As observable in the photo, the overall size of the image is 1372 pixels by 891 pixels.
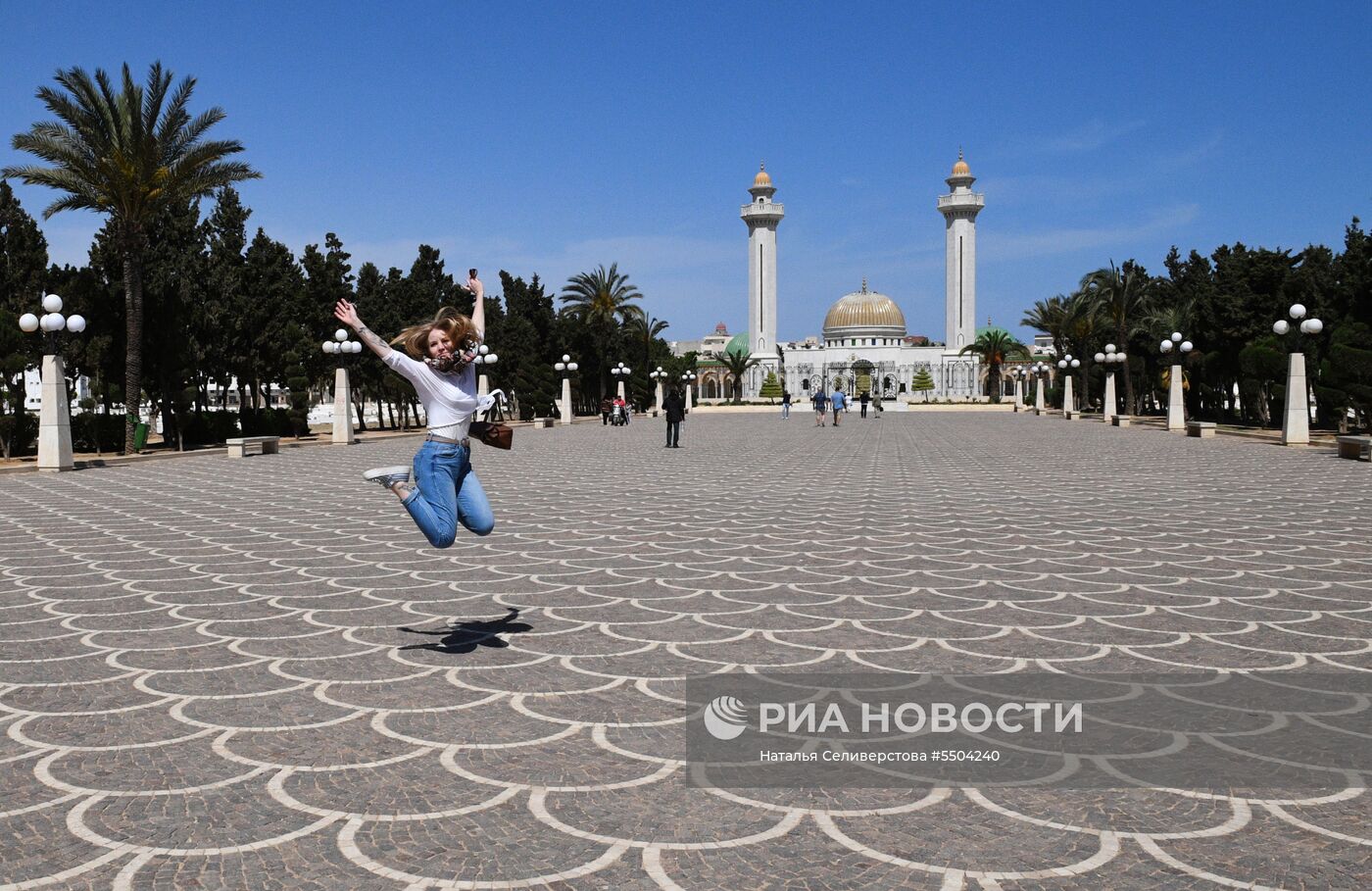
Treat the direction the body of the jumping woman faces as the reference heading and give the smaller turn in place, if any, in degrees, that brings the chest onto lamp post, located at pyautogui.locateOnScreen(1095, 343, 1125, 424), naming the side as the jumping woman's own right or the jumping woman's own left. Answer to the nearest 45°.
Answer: approximately 90° to the jumping woman's own left

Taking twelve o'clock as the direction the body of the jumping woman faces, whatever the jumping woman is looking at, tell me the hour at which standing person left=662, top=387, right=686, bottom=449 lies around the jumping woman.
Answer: The standing person is roughly at 8 o'clock from the jumping woman.

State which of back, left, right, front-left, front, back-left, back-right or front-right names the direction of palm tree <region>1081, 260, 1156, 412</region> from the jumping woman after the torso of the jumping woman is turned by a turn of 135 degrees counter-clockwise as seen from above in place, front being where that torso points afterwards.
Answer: front-right

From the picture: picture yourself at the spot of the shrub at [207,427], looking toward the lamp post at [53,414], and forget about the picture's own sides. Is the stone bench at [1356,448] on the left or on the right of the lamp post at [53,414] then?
left

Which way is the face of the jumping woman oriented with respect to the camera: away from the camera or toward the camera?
toward the camera

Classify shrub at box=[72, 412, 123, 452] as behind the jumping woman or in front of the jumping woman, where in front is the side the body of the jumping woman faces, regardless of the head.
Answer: behind

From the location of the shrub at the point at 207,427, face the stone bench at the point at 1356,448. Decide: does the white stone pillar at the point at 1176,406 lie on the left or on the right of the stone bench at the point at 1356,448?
left

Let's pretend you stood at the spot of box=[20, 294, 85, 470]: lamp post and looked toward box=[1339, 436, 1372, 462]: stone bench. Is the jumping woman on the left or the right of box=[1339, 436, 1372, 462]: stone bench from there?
right

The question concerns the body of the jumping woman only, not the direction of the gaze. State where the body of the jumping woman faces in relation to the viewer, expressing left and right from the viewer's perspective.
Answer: facing the viewer and to the right of the viewer

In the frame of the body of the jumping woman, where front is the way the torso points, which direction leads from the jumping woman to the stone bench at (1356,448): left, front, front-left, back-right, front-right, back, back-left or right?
left

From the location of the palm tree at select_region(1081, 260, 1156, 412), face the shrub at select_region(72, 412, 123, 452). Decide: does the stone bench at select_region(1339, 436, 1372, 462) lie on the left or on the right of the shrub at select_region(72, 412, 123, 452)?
left
